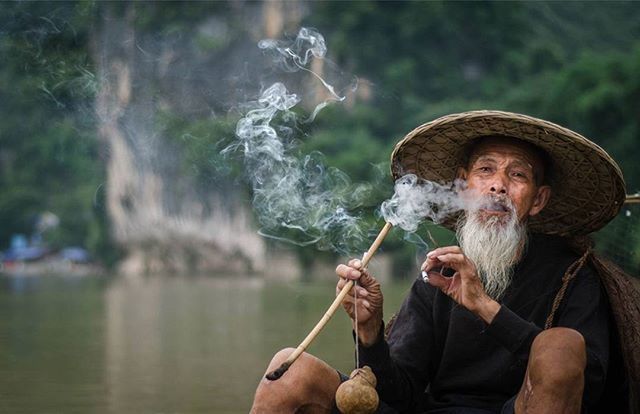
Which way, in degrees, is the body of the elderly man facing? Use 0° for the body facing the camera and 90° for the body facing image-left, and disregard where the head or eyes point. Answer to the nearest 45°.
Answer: approximately 45°
